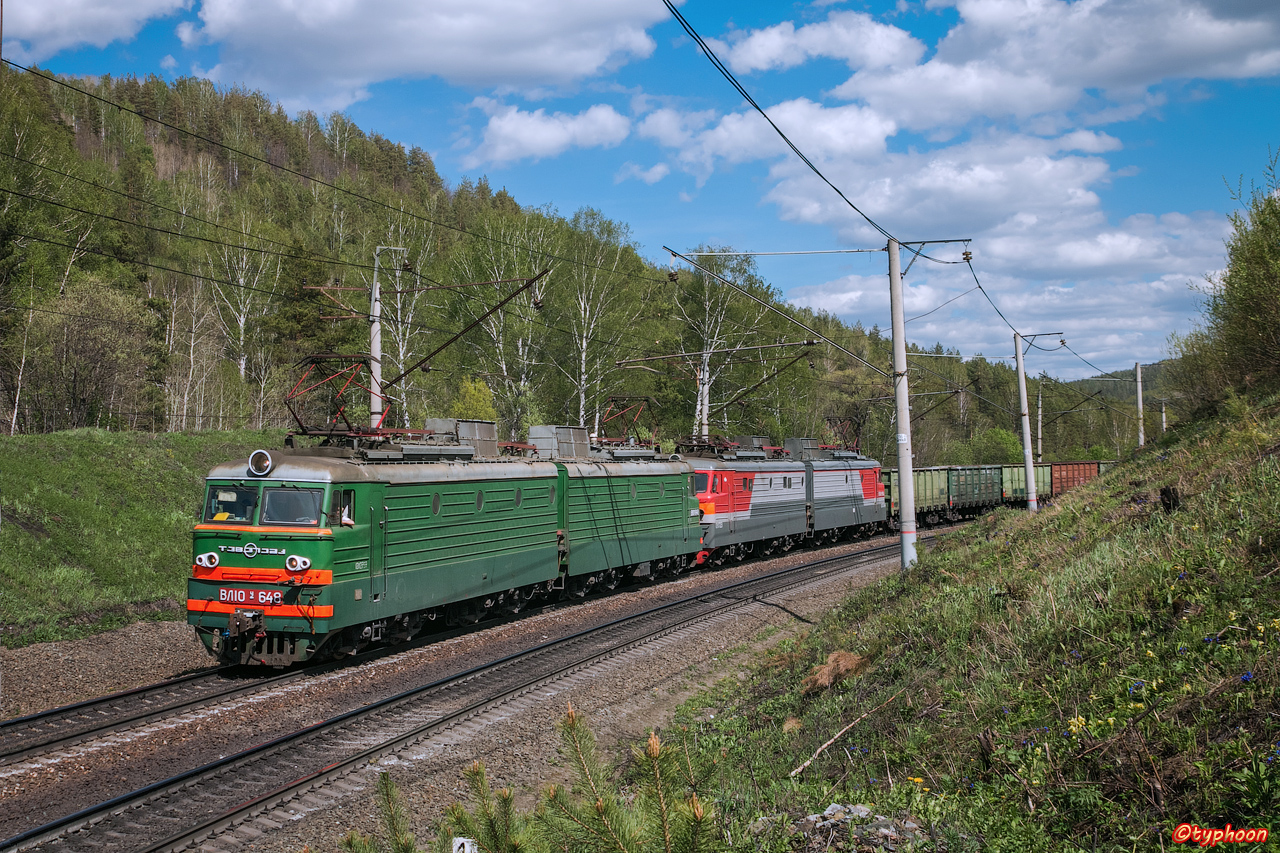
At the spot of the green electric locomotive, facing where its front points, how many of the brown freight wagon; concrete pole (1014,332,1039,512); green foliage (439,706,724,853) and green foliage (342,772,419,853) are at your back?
2

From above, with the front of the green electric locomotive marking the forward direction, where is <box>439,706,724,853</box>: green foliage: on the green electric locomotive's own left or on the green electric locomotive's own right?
on the green electric locomotive's own left

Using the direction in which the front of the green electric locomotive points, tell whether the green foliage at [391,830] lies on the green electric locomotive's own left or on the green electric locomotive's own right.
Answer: on the green electric locomotive's own left

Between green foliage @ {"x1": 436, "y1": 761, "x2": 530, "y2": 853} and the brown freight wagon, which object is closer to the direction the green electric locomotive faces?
the green foliage

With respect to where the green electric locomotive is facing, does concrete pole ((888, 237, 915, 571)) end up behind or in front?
behind

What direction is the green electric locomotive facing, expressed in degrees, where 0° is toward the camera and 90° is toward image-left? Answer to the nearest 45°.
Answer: approximately 45°

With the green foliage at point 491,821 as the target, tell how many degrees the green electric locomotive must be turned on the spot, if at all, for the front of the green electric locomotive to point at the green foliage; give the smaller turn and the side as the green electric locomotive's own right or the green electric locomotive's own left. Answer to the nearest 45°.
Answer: approximately 45° to the green electric locomotive's own left

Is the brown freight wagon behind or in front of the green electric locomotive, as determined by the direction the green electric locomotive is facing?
behind

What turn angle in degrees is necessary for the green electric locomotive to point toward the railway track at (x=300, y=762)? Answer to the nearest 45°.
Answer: approximately 45° to its left

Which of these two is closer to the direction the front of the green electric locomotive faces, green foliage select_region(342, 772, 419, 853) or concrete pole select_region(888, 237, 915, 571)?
the green foliage

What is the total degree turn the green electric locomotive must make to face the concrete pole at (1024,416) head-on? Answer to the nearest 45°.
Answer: approximately 180°

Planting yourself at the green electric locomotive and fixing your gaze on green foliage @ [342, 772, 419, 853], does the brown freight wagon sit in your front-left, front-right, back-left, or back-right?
back-left

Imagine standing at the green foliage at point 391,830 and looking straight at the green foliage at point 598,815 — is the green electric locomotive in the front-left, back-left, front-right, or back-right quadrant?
back-left

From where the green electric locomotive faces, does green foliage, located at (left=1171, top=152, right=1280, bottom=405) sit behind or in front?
behind
